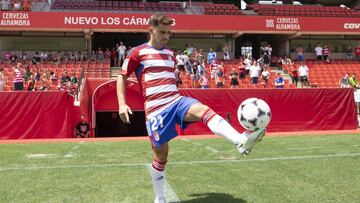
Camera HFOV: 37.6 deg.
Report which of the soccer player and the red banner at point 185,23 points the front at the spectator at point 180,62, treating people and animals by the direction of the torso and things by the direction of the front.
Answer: the red banner

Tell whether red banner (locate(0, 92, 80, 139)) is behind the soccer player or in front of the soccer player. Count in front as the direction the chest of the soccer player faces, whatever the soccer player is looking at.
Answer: behind

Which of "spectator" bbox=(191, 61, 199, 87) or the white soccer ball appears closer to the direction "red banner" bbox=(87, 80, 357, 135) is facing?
the white soccer ball

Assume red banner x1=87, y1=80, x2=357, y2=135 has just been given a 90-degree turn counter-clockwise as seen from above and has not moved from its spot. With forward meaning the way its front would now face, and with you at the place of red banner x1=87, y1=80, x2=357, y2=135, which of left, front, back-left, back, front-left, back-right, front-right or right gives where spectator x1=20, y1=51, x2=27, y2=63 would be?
back-left

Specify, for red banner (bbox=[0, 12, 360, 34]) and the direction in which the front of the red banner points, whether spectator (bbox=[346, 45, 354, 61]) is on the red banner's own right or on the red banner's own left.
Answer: on the red banner's own left

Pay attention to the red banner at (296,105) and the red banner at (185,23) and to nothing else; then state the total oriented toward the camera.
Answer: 2

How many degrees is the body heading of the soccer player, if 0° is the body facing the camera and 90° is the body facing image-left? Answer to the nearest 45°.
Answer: approximately 315°

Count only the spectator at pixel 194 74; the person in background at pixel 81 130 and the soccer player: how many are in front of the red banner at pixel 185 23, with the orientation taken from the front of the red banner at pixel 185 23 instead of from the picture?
3

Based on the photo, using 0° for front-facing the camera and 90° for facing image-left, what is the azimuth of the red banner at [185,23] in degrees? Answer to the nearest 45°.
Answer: approximately 0°

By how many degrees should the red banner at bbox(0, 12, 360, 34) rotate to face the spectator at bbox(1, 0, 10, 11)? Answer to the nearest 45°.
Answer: approximately 90° to its right

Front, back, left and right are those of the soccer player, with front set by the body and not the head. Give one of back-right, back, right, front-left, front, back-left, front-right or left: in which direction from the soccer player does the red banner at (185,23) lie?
back-left

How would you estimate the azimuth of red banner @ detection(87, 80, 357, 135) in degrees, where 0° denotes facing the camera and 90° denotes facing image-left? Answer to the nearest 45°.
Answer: approximately 0°

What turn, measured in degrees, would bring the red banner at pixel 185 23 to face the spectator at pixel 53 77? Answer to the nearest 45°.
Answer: approximately 45° to its right

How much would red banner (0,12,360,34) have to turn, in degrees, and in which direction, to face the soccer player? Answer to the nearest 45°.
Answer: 0° — it already faces them
